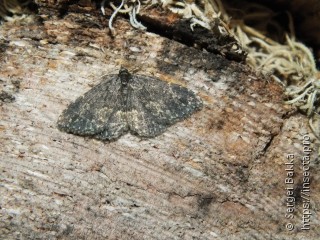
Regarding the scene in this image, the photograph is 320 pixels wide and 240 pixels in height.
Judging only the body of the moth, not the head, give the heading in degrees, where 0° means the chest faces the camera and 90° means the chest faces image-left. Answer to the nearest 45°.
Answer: approximately 180°
